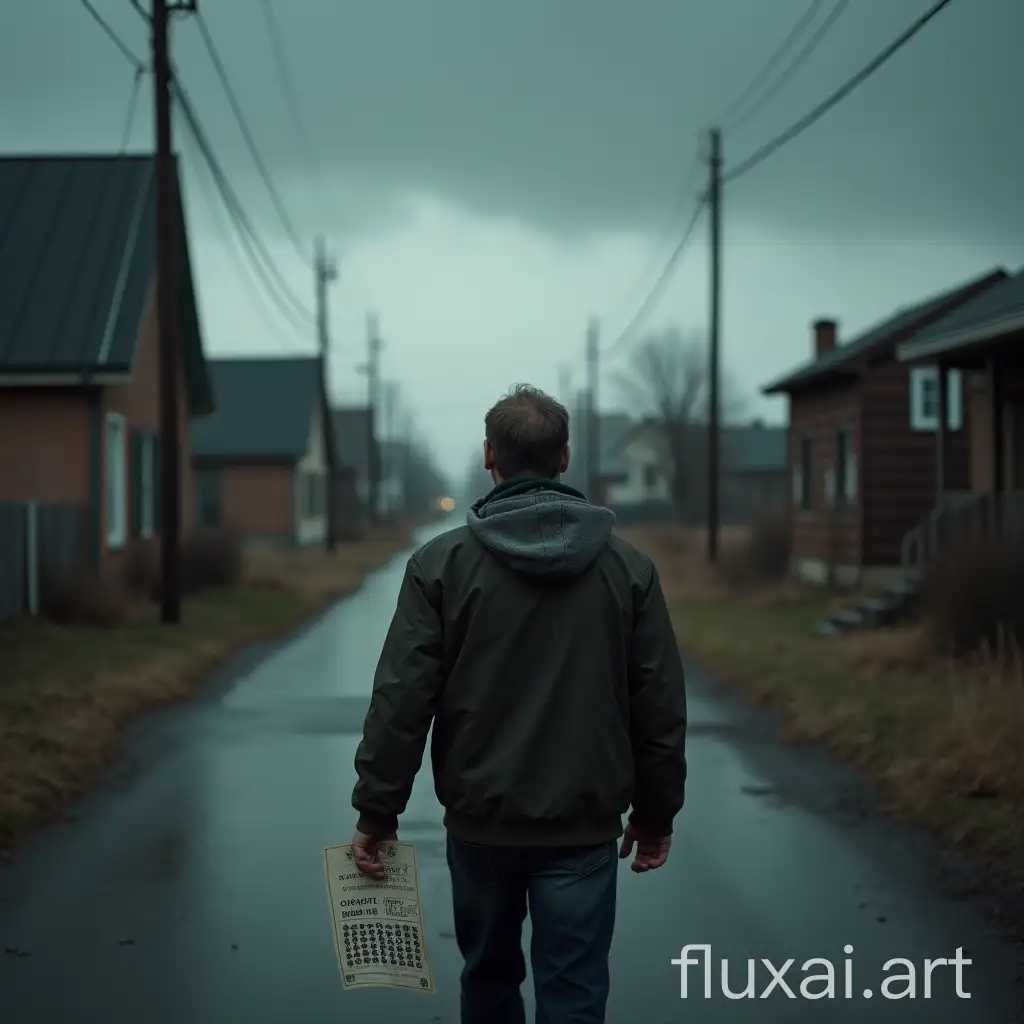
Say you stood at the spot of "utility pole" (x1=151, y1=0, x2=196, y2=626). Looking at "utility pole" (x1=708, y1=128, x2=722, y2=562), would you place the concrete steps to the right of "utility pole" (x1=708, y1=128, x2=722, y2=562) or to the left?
right

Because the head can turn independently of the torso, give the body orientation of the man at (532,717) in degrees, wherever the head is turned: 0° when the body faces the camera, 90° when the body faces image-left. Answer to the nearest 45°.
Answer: approximately 180°

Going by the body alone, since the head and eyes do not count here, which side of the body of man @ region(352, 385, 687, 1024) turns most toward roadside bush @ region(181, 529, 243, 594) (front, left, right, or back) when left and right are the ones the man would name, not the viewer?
front

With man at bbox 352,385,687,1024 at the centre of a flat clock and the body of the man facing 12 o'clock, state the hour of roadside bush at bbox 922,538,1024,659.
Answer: The roadside bush is roughly at 1 o'clock from the man.

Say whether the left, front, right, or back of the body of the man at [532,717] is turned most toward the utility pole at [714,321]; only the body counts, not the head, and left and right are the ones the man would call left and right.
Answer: front

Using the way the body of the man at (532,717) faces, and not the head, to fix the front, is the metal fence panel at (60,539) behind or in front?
in front

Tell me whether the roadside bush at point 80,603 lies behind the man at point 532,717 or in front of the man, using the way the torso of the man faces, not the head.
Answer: in front

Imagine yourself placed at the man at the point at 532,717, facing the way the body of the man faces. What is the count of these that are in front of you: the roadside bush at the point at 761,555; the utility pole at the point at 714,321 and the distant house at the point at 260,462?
3

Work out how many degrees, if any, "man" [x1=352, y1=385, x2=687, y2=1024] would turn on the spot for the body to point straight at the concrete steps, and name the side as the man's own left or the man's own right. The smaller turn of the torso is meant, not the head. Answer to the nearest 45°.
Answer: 0° — they already face it
